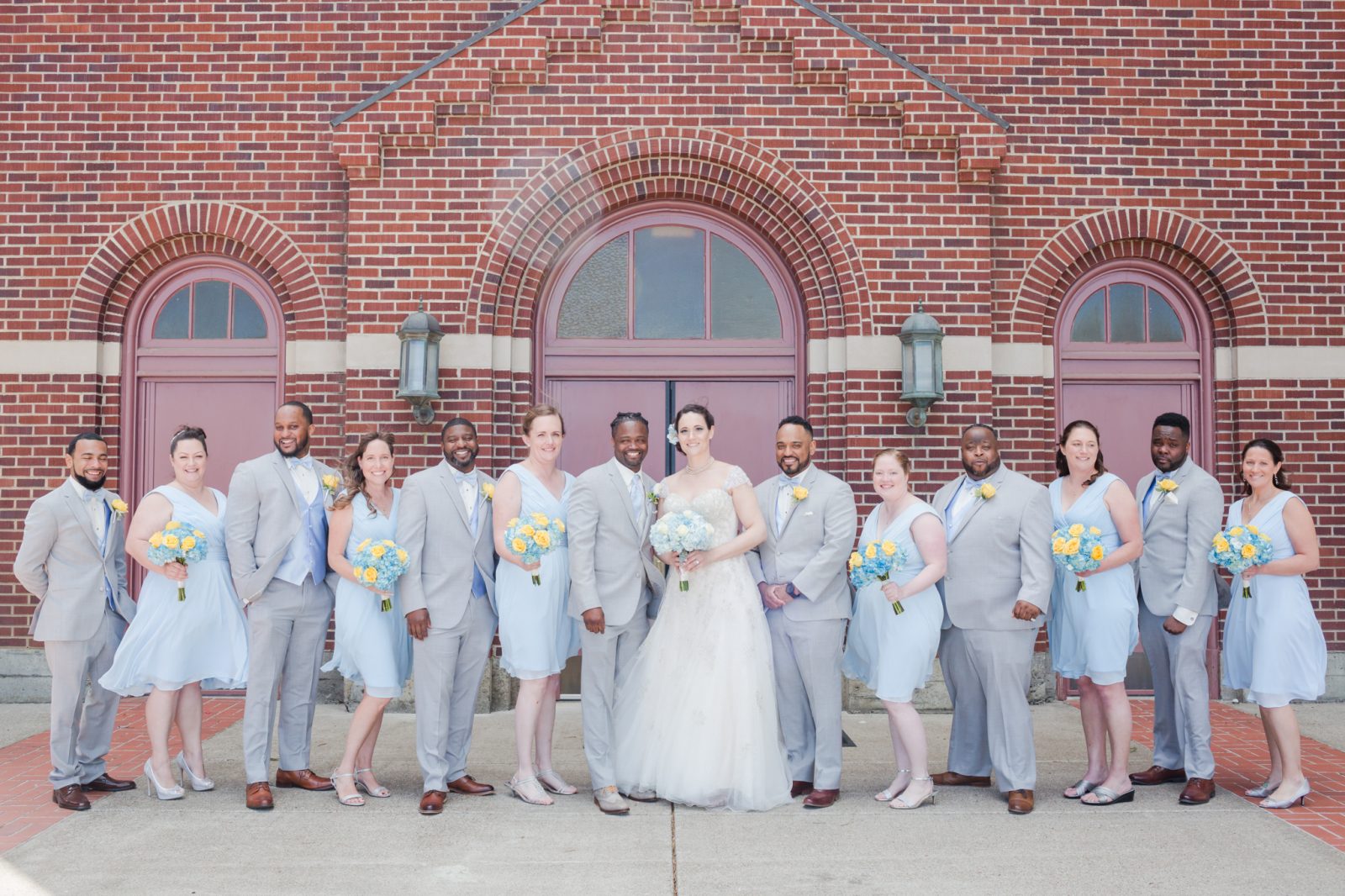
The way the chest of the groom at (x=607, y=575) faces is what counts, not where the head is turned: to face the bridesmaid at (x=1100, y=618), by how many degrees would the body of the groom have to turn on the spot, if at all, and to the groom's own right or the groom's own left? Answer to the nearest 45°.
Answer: approximately 45° to the groom's own left

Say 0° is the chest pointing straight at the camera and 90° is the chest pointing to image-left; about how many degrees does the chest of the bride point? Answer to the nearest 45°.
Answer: approximately 45°

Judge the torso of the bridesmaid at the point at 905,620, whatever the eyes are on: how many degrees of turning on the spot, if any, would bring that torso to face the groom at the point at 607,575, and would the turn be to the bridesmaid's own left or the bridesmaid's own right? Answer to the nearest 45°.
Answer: approximately 45° to the bridesmaid's own right

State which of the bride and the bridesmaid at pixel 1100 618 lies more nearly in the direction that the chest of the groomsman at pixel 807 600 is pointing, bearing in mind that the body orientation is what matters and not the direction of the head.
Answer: the bride

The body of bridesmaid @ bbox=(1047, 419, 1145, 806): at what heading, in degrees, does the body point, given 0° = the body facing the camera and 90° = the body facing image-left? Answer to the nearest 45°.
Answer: approximately 45°

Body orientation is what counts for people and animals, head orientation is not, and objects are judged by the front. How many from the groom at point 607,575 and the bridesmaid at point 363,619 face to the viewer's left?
0

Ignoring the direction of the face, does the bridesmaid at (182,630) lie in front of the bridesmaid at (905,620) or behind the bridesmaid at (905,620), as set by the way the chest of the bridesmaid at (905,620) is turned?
in front

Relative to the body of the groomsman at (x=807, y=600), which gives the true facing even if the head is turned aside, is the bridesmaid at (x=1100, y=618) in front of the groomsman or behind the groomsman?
behind

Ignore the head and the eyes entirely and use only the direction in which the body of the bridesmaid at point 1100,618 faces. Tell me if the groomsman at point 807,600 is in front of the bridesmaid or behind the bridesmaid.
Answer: in front

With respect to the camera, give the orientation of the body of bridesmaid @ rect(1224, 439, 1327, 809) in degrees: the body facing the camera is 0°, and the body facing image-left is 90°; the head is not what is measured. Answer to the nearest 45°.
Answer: approximately 45°
